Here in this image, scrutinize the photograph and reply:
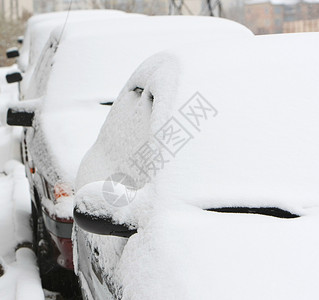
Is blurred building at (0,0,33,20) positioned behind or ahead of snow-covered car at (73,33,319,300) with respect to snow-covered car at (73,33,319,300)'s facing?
behind
